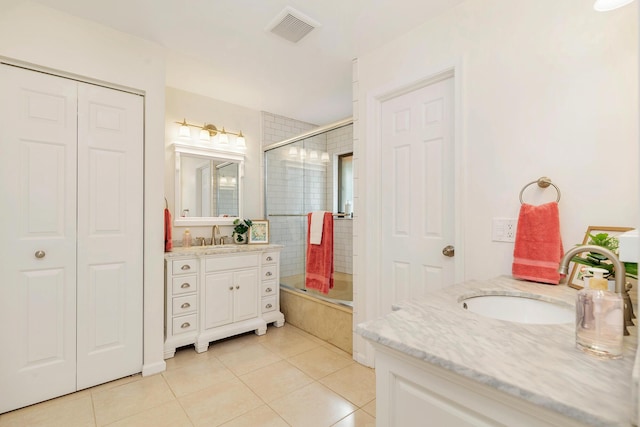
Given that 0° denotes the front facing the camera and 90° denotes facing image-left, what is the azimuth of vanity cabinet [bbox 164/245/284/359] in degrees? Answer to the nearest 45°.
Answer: approximately 315°

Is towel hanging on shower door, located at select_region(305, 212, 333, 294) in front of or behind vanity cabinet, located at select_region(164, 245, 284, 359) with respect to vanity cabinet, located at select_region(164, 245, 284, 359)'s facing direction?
in front

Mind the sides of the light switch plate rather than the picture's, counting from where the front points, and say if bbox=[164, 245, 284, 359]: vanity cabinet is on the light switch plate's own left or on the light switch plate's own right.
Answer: on the light switch plate's own right

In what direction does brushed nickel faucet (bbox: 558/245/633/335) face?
to the viewer's left

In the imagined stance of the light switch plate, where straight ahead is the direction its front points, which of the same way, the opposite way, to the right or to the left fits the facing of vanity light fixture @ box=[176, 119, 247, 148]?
to the left

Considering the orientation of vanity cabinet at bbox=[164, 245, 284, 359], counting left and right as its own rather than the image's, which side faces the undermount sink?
front

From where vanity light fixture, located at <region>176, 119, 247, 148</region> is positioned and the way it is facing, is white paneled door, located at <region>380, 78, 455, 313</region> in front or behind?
in front

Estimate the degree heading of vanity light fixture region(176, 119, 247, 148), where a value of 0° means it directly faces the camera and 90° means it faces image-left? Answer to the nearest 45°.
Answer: approximately 315°
